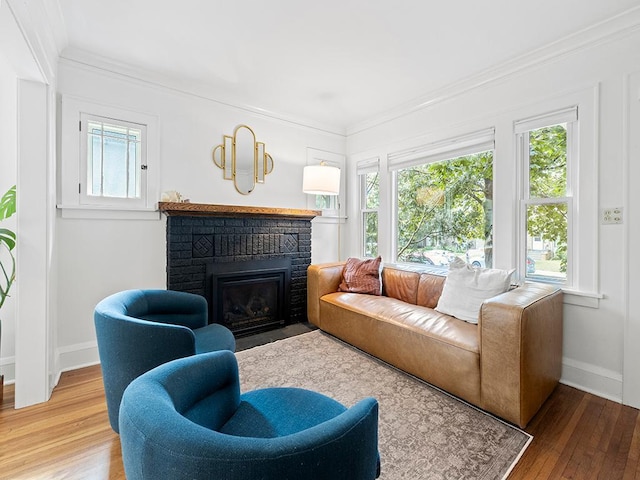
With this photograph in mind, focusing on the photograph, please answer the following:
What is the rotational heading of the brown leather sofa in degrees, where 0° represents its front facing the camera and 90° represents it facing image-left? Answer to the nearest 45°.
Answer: approximately 45°

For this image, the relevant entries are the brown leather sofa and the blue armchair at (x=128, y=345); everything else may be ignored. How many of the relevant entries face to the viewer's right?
1

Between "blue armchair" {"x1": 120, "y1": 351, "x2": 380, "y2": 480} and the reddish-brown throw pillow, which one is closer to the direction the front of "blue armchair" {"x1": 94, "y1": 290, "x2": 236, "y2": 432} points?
the reddish-brown throw pillow

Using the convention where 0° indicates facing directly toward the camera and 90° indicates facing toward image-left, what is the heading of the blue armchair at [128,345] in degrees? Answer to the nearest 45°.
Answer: approximately 270°

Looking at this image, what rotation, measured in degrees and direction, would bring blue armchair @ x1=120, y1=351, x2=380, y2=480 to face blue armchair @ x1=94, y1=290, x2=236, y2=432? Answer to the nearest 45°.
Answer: approximately 90° to its left

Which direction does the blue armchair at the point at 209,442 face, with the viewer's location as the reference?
facing away from the viewer and to the right of the viewer

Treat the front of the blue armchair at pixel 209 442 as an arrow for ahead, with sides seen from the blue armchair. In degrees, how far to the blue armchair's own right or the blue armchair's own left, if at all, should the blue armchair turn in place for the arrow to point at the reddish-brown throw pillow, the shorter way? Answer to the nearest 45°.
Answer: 0° — it already faces it

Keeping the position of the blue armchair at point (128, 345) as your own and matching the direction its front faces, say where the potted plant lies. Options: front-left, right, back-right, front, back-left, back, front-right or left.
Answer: back-left

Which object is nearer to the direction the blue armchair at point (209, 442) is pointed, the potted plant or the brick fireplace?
the brick fireplace

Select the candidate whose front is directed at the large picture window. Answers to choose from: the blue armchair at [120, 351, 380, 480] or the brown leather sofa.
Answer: the blue armchair

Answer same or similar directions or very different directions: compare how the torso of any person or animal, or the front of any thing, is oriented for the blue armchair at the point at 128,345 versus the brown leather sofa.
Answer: very different directions
